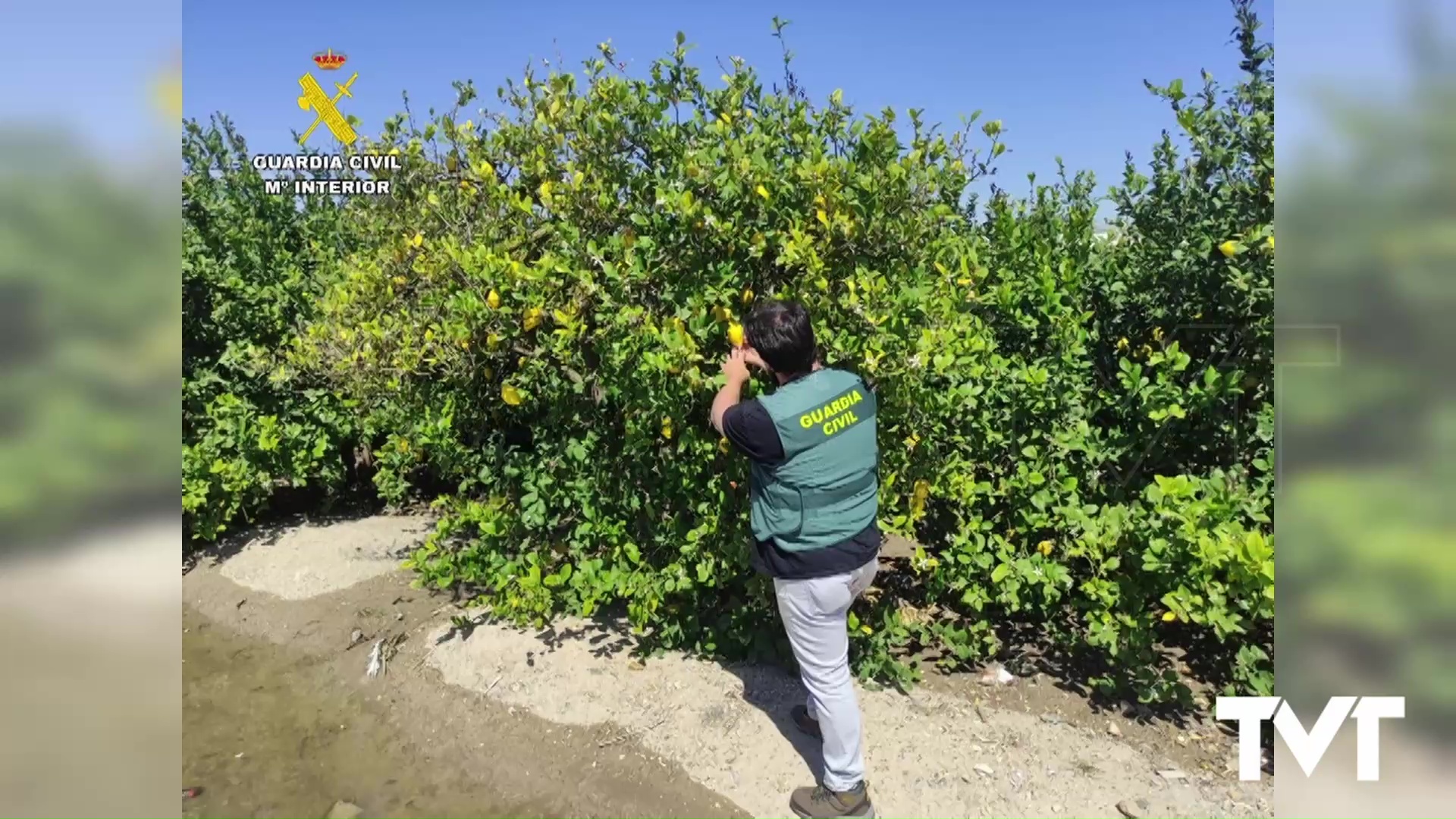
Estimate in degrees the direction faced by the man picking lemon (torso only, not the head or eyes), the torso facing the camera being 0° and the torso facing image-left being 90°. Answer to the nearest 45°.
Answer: approximately 135°
